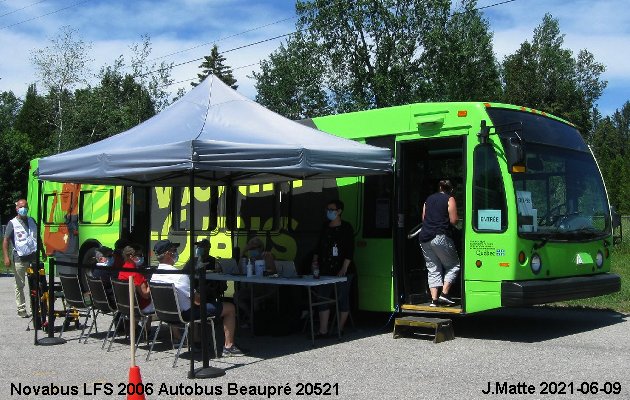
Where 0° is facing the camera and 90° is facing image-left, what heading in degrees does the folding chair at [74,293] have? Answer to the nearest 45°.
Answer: approximately 225°

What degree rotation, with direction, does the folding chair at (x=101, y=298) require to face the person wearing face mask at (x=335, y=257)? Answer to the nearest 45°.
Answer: approximately 45° to its right

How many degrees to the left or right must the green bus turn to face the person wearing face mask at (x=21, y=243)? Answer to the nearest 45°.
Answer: approximately 135° to its right

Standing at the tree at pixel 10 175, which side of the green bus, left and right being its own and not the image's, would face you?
back

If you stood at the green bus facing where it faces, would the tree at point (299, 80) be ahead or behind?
behind

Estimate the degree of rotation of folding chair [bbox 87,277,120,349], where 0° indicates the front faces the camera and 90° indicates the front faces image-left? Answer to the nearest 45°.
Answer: approximately 225°

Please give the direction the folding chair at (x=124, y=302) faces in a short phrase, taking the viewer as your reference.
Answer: facing away from the viewer and to the right of the viewer
